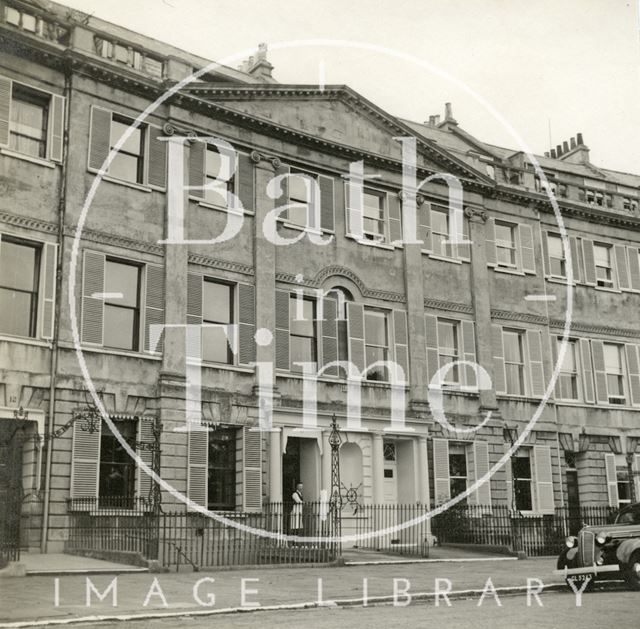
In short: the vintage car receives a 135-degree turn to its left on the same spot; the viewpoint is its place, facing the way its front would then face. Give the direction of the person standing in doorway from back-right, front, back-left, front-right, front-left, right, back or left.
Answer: back-left

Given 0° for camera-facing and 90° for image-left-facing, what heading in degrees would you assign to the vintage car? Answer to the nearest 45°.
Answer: approximately 45°

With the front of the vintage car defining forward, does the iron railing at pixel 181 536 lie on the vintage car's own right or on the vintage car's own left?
on the vintage car's own right

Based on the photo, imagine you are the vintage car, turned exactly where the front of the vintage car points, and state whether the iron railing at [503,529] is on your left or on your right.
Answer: on your right
